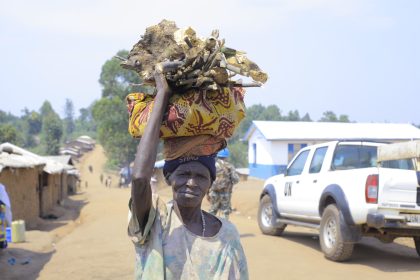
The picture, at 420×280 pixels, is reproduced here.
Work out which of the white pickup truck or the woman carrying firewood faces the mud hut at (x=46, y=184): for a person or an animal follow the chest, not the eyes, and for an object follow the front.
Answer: the white pickup truck

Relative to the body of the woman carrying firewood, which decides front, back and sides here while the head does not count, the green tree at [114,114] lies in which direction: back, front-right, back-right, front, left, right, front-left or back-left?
back

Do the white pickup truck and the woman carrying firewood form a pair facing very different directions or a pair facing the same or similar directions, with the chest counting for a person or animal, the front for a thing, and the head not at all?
very different directions

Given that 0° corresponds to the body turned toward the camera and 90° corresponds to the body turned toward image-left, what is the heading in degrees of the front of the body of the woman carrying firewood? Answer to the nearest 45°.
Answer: approximately 0°

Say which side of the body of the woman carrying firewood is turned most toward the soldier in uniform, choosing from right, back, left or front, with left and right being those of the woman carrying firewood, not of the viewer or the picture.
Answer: back

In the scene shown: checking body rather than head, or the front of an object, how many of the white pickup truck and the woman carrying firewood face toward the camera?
1

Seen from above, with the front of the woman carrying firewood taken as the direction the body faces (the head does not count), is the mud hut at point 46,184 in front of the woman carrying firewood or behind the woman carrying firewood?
behind

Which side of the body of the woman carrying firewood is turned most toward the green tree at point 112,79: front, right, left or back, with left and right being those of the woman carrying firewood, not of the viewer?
back

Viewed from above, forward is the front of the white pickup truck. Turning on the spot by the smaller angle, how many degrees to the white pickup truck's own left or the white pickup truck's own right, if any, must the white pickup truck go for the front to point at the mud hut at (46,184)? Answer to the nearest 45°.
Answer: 0° — it already faces it

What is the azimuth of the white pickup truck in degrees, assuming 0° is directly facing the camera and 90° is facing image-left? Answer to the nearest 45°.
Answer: approximately 135°
